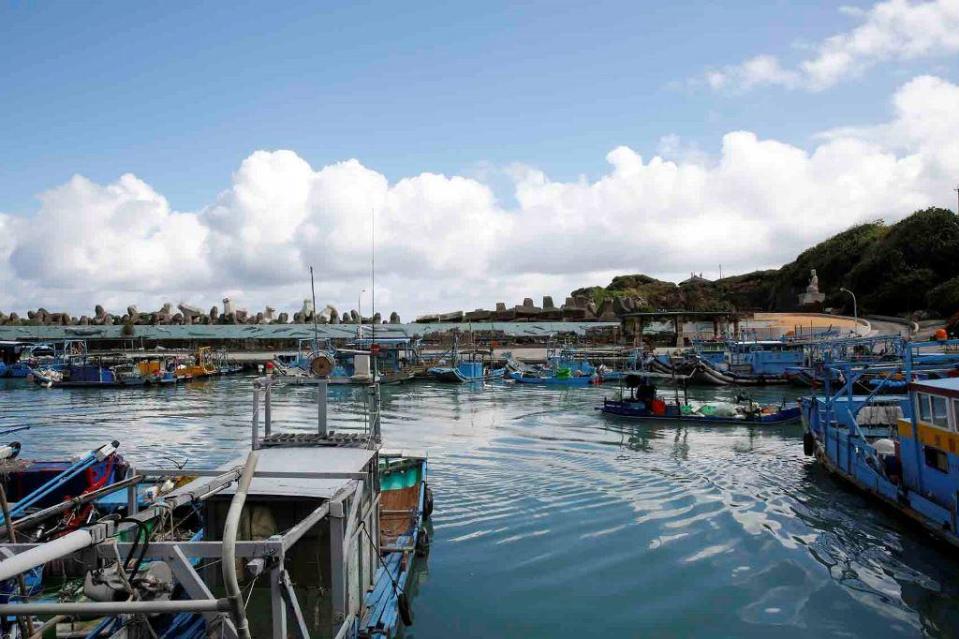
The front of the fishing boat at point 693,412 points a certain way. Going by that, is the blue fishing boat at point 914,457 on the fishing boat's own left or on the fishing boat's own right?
on the fishing boat's own right

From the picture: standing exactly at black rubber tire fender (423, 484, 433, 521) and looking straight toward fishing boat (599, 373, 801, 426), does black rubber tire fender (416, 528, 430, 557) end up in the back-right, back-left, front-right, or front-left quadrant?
back-right

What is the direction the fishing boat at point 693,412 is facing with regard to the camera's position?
facing to the right of the viewer

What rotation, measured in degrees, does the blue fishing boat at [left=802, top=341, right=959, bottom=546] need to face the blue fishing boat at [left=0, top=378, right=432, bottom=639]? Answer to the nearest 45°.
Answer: approximately 90° to its left

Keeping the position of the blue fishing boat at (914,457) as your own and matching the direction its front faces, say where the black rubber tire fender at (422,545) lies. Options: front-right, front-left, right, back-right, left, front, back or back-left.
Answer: left

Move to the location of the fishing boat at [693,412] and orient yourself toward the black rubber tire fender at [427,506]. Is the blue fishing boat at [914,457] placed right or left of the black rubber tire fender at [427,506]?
left

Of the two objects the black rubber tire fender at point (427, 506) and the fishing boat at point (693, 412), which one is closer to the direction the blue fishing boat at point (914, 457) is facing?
the fishing boat

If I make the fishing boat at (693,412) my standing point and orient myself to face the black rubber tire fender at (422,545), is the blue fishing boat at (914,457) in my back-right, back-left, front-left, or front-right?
front-left

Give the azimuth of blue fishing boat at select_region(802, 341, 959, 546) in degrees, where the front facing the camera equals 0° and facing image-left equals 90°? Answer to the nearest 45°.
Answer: approximately 135°

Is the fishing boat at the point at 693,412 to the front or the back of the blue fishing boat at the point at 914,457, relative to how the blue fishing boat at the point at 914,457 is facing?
to the front

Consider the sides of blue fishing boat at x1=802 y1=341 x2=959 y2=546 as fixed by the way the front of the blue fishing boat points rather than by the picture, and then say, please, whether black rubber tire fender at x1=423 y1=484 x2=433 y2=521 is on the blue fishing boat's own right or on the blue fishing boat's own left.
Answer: on the blue fishing boat's own left
